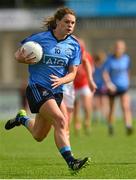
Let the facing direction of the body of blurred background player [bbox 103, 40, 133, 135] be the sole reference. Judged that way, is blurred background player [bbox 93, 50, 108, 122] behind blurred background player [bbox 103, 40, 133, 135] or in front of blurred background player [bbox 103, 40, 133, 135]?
behind

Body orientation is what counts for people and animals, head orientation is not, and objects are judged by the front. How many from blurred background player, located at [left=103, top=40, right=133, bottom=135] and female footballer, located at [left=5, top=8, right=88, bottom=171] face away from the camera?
0

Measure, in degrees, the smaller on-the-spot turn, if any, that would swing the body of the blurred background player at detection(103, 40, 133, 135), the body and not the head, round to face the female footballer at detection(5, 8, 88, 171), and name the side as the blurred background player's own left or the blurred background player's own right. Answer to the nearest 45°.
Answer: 0° — they already face them

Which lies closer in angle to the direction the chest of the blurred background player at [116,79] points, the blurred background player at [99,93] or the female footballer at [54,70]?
the female footballer

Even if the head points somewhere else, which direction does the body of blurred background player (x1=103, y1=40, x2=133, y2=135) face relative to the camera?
toward the camera

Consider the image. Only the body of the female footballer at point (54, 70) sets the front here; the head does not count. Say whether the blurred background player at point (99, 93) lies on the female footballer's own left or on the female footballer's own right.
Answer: on the female footballer's own left
